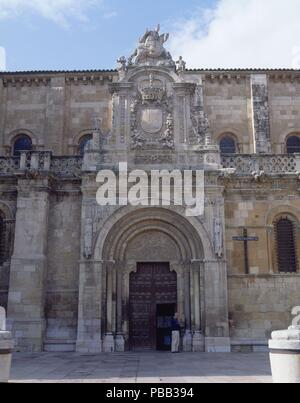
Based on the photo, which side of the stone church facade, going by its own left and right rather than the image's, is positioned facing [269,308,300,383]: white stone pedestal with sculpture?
front

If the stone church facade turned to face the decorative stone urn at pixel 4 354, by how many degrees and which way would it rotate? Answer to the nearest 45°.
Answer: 0° — it already faces it

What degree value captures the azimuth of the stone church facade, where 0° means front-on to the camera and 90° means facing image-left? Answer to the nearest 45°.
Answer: approximately 0°
